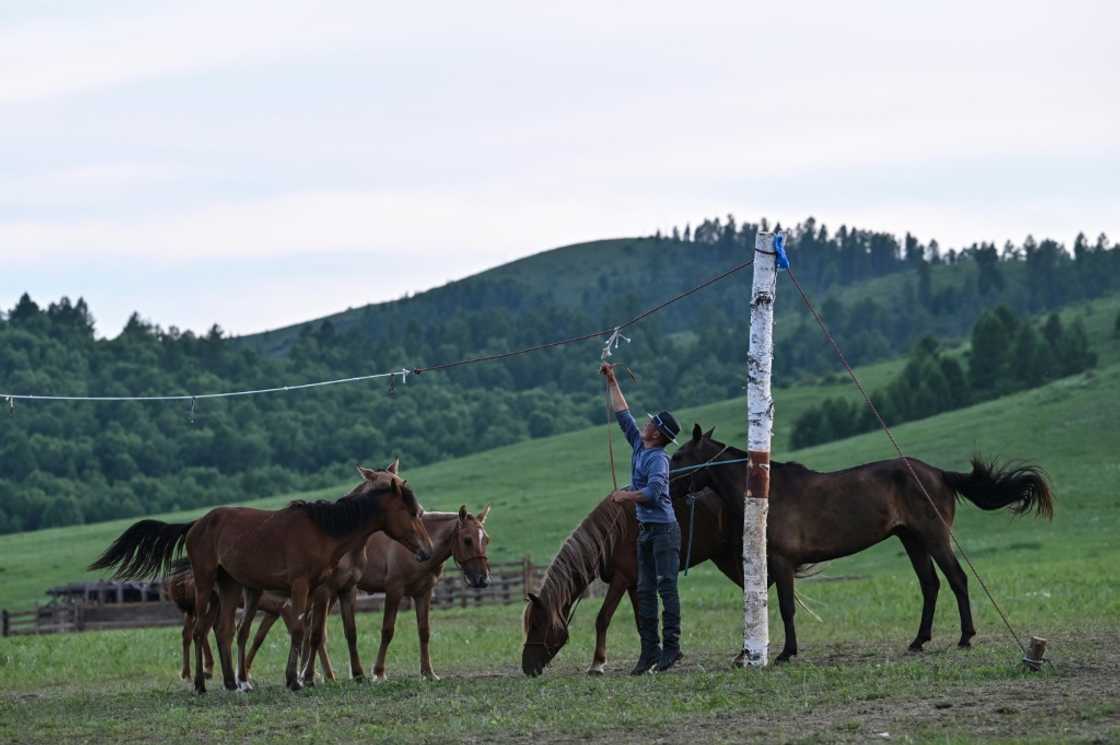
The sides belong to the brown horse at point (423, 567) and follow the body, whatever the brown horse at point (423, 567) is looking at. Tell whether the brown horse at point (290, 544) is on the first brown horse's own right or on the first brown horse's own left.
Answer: on the first brown horse's own right

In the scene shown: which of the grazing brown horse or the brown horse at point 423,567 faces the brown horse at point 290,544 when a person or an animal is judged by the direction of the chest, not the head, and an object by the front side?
the grazing brown horse

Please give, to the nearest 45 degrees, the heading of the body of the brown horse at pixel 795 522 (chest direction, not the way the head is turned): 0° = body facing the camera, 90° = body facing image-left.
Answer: approximately 90°

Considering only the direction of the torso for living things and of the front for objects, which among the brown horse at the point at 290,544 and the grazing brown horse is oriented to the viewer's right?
the brown horse

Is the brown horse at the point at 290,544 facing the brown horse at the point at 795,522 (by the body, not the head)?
yes

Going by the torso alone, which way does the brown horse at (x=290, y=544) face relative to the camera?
to the viewer's right

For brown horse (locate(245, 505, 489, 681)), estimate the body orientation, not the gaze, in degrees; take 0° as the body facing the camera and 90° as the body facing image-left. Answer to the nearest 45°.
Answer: approximately 270°

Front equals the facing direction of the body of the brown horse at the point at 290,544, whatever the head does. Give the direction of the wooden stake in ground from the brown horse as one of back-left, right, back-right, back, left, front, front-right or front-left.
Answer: front-right

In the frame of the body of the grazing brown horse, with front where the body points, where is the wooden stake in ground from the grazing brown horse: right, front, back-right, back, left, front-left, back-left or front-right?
back-left

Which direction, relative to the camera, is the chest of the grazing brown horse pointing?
to the viewer's left
